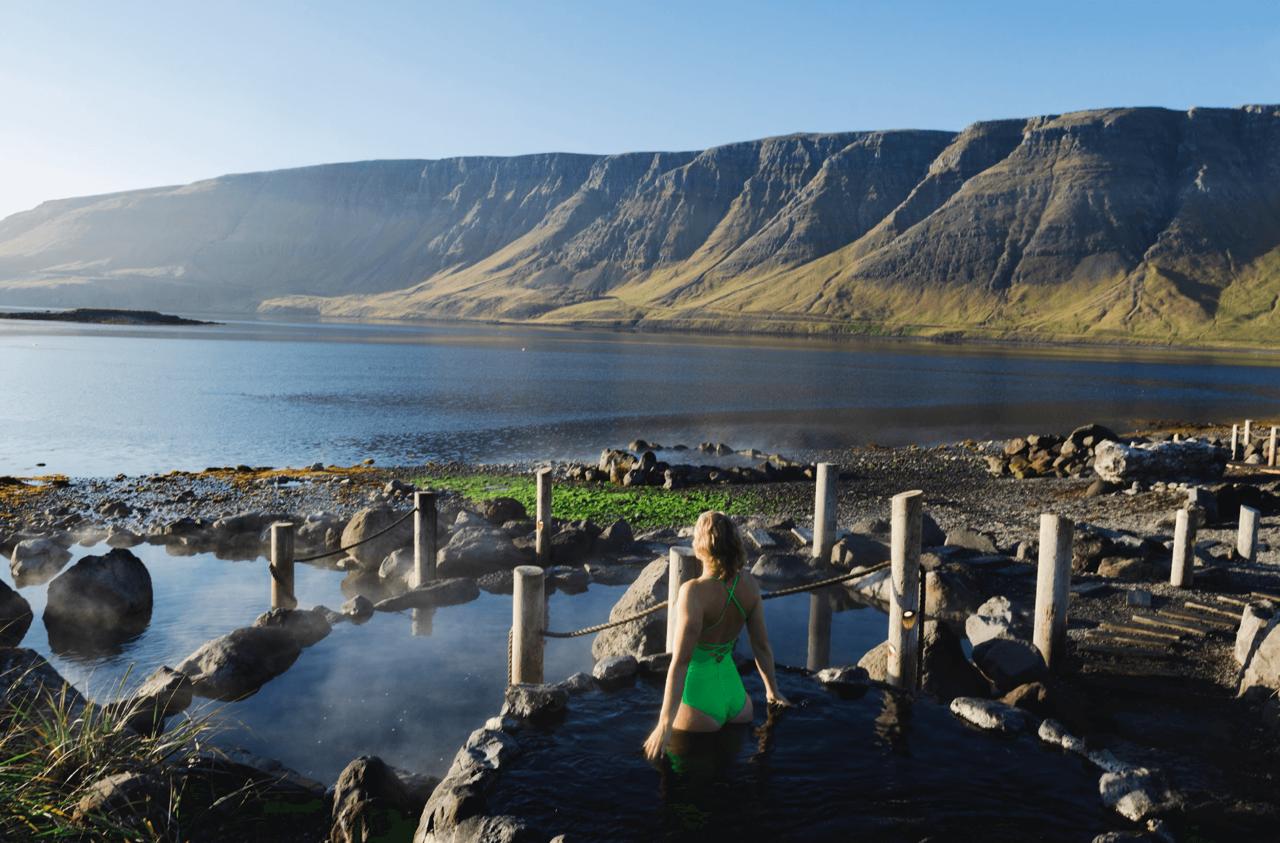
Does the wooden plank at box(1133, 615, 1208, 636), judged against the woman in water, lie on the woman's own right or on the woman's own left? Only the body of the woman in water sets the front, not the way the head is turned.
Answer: on the woman's own right

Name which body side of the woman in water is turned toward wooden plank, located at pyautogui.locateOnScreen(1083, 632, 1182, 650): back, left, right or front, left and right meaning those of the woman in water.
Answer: right

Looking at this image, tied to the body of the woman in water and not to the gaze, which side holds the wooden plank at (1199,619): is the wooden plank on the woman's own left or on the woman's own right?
on the woman's own right

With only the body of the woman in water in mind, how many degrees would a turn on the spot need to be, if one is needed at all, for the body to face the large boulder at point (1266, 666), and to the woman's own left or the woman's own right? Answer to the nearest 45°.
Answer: approximately 90° to the woman's own right

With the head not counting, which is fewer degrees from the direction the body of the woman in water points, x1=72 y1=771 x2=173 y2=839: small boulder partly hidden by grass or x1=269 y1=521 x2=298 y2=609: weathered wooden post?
the weathered wooden post

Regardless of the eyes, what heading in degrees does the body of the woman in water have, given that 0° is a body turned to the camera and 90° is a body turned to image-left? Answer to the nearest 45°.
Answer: approximately 135°

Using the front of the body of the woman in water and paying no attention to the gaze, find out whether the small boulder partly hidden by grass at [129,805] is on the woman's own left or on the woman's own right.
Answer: on the woman's own left

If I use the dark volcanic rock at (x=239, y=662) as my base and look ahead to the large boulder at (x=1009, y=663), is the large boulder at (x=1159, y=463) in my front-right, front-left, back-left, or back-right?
front-left

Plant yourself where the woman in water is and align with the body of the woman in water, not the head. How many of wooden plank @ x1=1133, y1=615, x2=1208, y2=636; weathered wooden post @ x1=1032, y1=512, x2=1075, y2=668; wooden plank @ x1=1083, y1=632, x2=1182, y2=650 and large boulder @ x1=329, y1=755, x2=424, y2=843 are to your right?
3

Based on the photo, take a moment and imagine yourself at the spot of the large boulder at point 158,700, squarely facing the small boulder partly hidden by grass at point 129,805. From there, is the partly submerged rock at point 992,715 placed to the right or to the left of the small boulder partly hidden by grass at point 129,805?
left

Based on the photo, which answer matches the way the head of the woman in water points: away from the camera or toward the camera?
away from the camera

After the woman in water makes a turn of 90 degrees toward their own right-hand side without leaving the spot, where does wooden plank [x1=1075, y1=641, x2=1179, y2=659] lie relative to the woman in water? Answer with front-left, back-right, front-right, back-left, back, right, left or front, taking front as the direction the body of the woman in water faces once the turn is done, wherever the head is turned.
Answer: front
